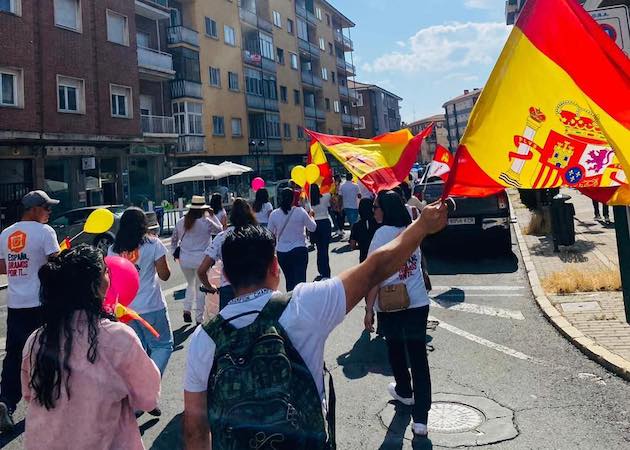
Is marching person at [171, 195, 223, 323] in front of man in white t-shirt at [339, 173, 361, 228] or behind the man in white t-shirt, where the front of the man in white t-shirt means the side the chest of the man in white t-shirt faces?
behind

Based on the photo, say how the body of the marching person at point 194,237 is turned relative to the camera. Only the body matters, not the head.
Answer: away from the camera

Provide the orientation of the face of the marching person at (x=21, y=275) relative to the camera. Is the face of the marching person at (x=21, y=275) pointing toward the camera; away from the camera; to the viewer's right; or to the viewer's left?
to the viewer's right

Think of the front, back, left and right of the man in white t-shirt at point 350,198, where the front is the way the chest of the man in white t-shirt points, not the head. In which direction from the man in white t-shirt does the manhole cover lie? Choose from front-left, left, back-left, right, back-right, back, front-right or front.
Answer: back

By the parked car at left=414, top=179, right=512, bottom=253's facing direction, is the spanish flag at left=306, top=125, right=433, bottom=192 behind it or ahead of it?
behind

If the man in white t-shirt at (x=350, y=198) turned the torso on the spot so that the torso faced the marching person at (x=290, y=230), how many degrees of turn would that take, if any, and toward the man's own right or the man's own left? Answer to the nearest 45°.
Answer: approximately 180°

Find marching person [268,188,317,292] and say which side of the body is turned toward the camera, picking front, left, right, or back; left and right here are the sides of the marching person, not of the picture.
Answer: back

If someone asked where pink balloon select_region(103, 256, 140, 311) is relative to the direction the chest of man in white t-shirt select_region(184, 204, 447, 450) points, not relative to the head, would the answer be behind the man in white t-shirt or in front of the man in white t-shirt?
in front

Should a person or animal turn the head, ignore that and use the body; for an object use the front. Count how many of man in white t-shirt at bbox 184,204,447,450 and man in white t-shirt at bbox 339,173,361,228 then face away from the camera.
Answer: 2

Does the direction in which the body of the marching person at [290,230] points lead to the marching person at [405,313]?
no

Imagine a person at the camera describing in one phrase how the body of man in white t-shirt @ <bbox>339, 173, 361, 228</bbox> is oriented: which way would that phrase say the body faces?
away from the camera

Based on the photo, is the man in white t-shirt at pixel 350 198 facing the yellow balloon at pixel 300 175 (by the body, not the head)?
no

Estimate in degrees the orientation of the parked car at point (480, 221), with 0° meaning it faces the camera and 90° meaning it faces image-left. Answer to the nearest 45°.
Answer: approximately 180°

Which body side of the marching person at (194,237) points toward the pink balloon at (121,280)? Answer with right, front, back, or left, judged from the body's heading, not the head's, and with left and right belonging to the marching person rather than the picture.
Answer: back

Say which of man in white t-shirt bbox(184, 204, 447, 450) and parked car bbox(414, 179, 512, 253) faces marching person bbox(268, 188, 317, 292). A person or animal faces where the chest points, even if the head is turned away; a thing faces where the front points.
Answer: the man in white t-shirt

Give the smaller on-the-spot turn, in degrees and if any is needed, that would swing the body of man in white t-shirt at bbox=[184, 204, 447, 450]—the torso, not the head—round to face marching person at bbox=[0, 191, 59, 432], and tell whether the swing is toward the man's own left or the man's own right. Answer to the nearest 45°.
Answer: approximately 45° to the man's own left

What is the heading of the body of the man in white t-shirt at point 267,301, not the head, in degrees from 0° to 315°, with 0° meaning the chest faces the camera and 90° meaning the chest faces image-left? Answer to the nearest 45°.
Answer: approximately 180°
